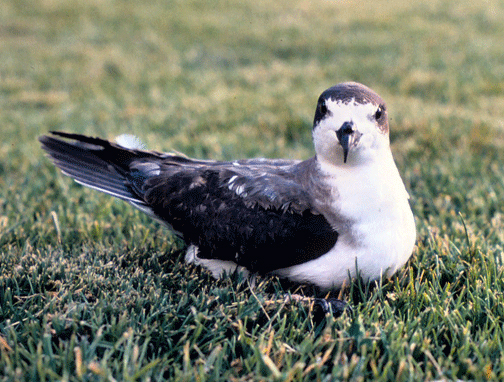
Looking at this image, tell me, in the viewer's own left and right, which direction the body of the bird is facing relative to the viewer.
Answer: facing the viewer and to the right of the viewer
